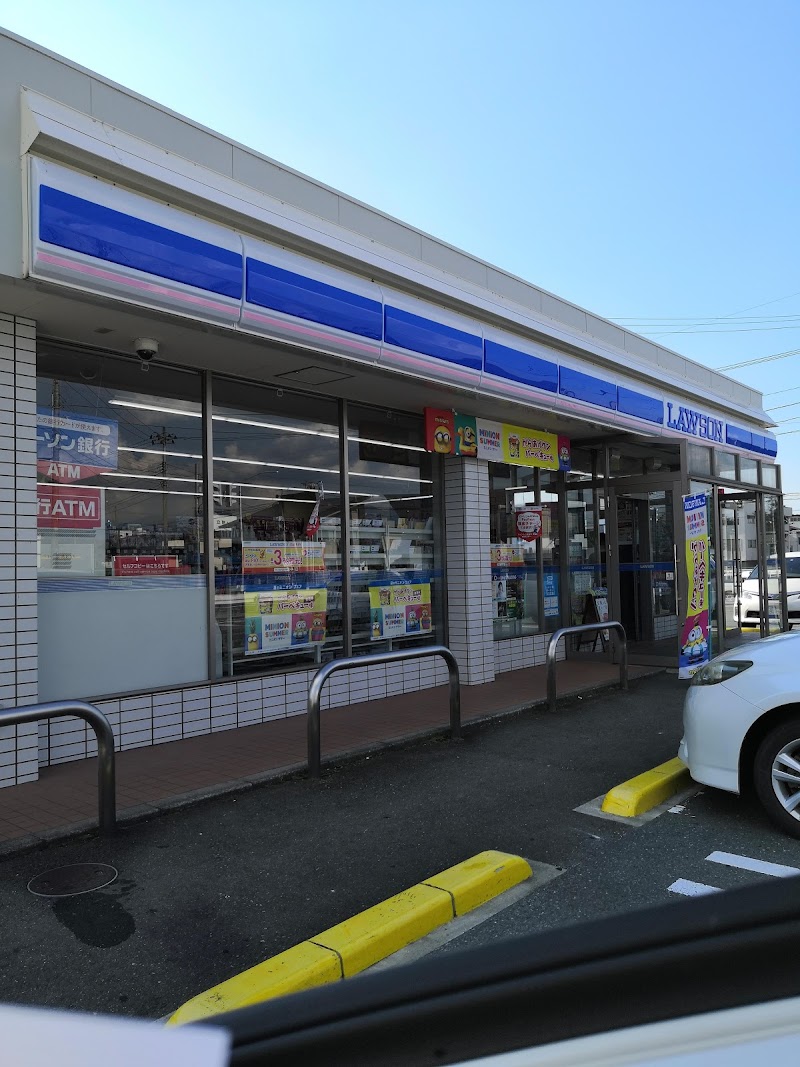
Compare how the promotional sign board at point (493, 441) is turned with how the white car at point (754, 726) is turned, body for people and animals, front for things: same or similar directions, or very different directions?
very different directions

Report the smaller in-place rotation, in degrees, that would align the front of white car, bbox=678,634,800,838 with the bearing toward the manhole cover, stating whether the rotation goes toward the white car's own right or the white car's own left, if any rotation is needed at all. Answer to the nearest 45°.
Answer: approximately 45° to the white car's own left

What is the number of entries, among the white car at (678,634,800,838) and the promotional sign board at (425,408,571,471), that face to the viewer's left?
1

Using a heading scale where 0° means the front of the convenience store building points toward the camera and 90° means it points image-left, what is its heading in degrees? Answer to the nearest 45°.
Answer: approximately 315°

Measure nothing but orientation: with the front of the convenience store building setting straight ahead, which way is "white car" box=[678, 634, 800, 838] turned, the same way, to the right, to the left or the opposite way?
the opposite way

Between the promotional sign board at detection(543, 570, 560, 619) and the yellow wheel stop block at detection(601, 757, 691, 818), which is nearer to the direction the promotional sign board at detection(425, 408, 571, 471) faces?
the yellow wheel stop block

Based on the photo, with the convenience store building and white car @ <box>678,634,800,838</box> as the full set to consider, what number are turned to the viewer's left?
1
